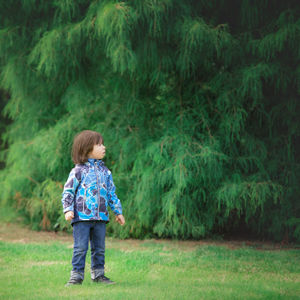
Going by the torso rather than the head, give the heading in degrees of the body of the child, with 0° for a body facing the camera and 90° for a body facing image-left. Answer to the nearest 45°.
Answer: approximately 315°

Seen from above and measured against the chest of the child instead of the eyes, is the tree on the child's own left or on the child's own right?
on the child's own left

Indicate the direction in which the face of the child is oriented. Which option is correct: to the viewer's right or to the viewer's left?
to the viewer's right
